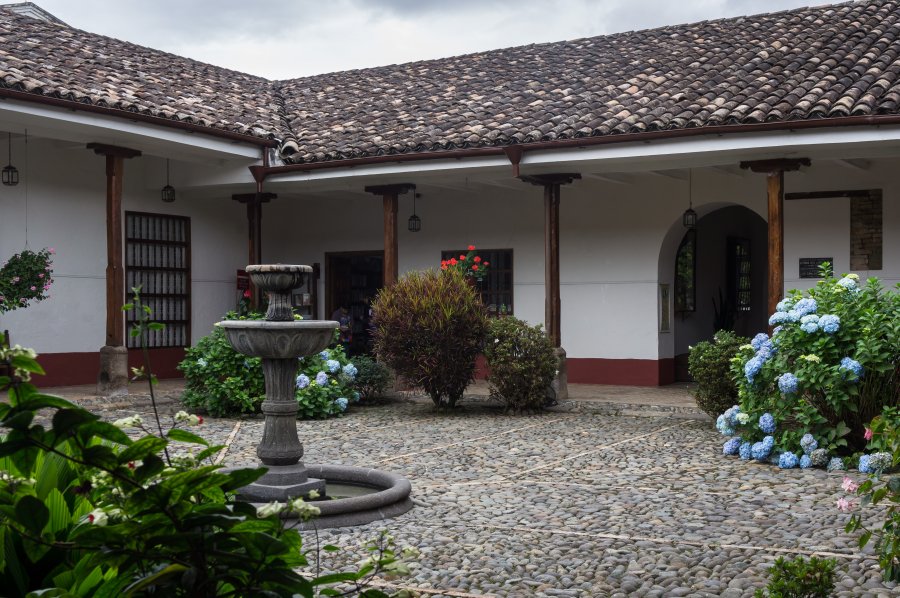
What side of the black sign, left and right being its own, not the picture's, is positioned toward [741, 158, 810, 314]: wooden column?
front

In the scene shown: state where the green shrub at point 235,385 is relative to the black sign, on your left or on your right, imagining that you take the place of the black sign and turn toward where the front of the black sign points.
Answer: on your right

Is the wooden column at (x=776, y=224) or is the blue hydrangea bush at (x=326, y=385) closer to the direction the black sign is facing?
the wooden column

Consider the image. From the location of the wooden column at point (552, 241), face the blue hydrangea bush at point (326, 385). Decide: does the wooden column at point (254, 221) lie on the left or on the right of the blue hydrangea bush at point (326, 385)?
right

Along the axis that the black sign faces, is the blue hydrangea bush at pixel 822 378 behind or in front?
in front

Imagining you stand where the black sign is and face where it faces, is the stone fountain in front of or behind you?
in front

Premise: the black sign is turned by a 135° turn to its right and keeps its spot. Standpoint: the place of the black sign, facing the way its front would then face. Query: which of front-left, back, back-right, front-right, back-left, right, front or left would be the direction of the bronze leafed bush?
left

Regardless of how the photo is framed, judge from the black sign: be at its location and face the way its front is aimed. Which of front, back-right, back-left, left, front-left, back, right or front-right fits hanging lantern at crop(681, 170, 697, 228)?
right

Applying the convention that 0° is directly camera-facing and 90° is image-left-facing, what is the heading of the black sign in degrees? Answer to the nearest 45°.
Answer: approximately 0°

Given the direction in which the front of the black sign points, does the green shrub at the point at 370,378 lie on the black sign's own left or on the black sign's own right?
on the black sign's own right

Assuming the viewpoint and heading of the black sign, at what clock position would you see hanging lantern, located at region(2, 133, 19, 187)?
The hanging lantern is roughly at 2 o'clock from the black sign.

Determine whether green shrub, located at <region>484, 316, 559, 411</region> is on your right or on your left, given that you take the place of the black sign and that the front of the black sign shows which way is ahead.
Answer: on your right

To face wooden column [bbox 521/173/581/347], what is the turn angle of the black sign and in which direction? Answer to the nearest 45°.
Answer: approximately 45° to its right

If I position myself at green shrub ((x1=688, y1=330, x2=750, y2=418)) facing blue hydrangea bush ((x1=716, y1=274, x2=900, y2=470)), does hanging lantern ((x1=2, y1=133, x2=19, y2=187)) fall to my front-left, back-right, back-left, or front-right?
back-right

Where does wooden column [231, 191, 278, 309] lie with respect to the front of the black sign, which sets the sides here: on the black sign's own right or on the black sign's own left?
on the black sign's own right
